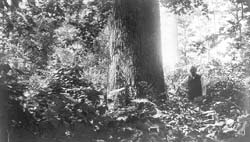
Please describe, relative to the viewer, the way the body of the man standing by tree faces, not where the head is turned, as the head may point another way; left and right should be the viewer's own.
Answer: facing the viewer

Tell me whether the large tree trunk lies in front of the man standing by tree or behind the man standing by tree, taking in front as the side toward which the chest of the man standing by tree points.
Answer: in front
